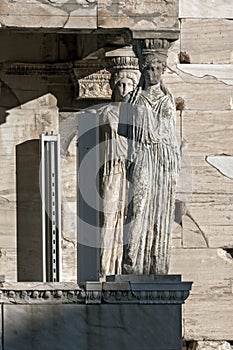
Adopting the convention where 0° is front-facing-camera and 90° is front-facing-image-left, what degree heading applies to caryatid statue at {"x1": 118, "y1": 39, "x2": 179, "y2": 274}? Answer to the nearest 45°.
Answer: approximately 0°

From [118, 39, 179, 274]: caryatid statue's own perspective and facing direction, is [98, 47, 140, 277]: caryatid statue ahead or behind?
behind
